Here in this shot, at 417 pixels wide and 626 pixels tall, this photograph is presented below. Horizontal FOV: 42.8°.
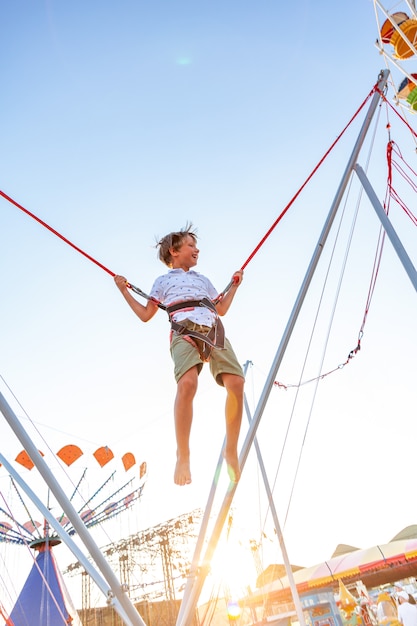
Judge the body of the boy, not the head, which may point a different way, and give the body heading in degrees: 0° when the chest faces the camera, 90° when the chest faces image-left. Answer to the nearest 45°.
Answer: approximately 0°

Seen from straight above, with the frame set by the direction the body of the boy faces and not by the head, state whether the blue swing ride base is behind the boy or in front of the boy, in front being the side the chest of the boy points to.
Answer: behind

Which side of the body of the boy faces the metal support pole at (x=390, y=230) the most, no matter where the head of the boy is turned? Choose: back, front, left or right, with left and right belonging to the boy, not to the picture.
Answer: left

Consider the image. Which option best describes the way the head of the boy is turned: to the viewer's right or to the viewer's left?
to the viewer's right
